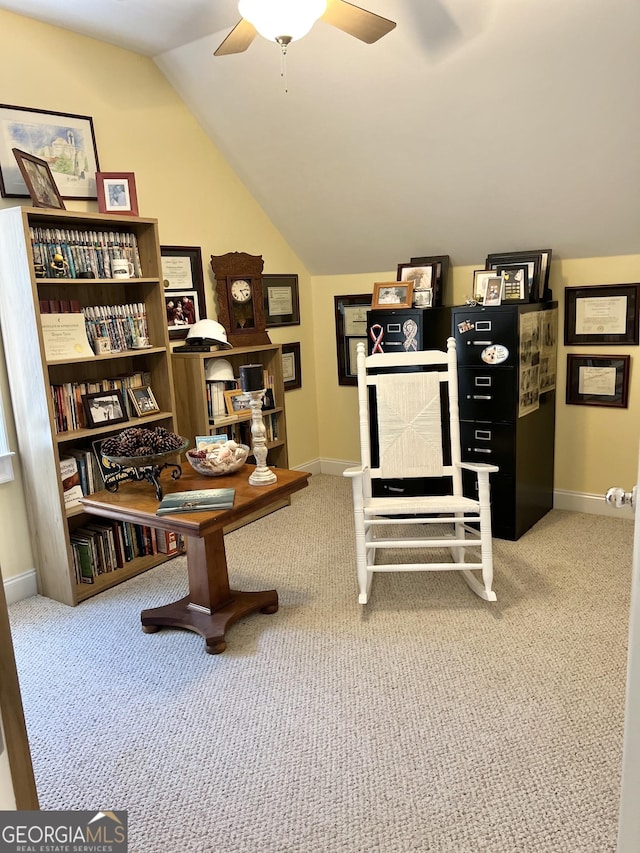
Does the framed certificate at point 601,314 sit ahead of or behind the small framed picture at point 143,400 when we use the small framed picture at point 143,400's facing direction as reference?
ahead

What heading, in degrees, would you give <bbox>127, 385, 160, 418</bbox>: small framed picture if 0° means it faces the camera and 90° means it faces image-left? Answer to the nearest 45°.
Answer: approximately 315°

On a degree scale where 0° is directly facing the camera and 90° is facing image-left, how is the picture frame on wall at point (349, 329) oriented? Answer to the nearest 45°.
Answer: approximately 45°

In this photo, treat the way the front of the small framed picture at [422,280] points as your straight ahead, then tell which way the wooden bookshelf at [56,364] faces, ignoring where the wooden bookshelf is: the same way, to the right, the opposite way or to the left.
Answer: to the left

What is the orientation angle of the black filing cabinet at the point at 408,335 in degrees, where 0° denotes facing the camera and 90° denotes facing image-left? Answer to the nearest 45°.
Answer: approximately 0°

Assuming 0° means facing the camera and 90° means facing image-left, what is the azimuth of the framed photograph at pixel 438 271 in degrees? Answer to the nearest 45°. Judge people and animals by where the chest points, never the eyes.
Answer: approximately 45°

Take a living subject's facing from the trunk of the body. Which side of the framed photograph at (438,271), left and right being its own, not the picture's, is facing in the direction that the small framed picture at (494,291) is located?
left

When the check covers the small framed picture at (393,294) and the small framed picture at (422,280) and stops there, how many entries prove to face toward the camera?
2

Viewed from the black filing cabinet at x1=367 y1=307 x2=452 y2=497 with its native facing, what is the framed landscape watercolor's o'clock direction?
The framed landscape watercolor is roughly at 2 o'clock from the black filing cabinet.

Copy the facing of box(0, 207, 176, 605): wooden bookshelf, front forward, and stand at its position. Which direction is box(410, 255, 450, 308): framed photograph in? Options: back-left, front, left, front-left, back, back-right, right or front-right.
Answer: front-left

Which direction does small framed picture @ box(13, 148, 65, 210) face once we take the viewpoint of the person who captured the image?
facing the viewer and to the right of the viewer
